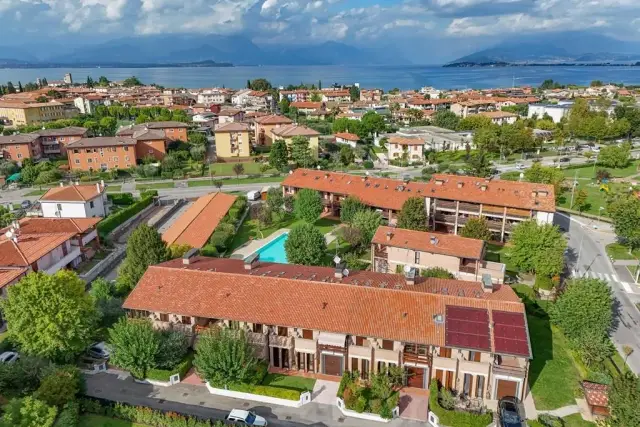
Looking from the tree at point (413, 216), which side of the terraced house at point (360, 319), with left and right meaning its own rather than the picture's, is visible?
back

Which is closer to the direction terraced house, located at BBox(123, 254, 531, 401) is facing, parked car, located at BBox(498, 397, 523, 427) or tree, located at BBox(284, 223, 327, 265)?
the parked car

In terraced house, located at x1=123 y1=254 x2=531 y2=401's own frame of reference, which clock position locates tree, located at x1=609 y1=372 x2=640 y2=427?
The tree is roughly at 10 o'clock from the terraced house.

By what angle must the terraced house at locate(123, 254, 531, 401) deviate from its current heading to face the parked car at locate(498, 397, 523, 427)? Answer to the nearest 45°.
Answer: approximately 45° to its left

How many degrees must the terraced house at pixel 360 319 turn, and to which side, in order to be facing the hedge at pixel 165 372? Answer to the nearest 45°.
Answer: approximately 90° to its right

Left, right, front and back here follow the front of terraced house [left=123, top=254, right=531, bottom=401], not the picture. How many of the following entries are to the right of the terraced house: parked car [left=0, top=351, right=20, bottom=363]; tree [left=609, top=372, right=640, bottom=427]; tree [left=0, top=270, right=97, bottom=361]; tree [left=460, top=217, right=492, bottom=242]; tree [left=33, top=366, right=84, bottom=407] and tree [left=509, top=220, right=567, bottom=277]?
3

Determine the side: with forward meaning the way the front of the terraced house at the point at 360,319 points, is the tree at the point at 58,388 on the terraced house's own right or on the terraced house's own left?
on the terraced house's own right

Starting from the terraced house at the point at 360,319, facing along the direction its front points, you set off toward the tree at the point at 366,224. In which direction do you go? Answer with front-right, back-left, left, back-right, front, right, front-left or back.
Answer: back

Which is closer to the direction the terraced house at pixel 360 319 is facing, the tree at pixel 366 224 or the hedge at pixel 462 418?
the hedge

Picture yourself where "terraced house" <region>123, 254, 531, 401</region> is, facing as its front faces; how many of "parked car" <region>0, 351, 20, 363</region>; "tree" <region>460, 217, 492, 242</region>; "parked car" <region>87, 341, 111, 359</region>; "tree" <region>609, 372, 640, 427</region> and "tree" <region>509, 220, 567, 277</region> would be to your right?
2

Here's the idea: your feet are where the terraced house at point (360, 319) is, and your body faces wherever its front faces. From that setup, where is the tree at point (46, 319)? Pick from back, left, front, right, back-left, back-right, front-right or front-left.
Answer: right

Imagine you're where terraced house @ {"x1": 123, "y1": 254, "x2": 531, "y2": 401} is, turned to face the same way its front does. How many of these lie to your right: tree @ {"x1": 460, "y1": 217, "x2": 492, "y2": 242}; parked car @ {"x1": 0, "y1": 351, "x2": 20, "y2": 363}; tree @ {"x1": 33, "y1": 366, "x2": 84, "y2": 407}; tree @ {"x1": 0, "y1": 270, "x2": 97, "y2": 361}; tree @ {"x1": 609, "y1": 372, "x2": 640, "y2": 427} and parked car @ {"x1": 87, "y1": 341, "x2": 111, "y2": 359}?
4

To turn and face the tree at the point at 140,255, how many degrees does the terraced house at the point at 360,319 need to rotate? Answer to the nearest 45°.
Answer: approximately 135° to its right

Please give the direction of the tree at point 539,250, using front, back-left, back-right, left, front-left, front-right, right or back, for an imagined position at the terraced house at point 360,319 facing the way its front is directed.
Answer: back-left

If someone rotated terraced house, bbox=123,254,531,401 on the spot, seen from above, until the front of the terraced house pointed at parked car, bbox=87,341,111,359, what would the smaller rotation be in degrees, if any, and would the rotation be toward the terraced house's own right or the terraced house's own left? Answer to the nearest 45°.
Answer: approximately 90° to the terraced house's own right
